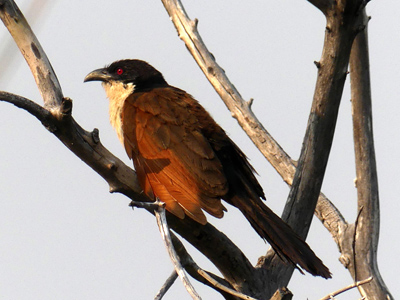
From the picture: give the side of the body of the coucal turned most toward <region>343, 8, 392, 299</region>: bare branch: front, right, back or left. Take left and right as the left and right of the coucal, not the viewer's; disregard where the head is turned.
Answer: back

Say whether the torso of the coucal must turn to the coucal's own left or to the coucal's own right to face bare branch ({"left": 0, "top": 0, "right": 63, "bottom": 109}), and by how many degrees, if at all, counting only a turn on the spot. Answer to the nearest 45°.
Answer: approximately 45° to the coucal's own left

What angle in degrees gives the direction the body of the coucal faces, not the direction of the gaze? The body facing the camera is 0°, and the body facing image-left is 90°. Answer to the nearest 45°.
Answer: approximately 90°
